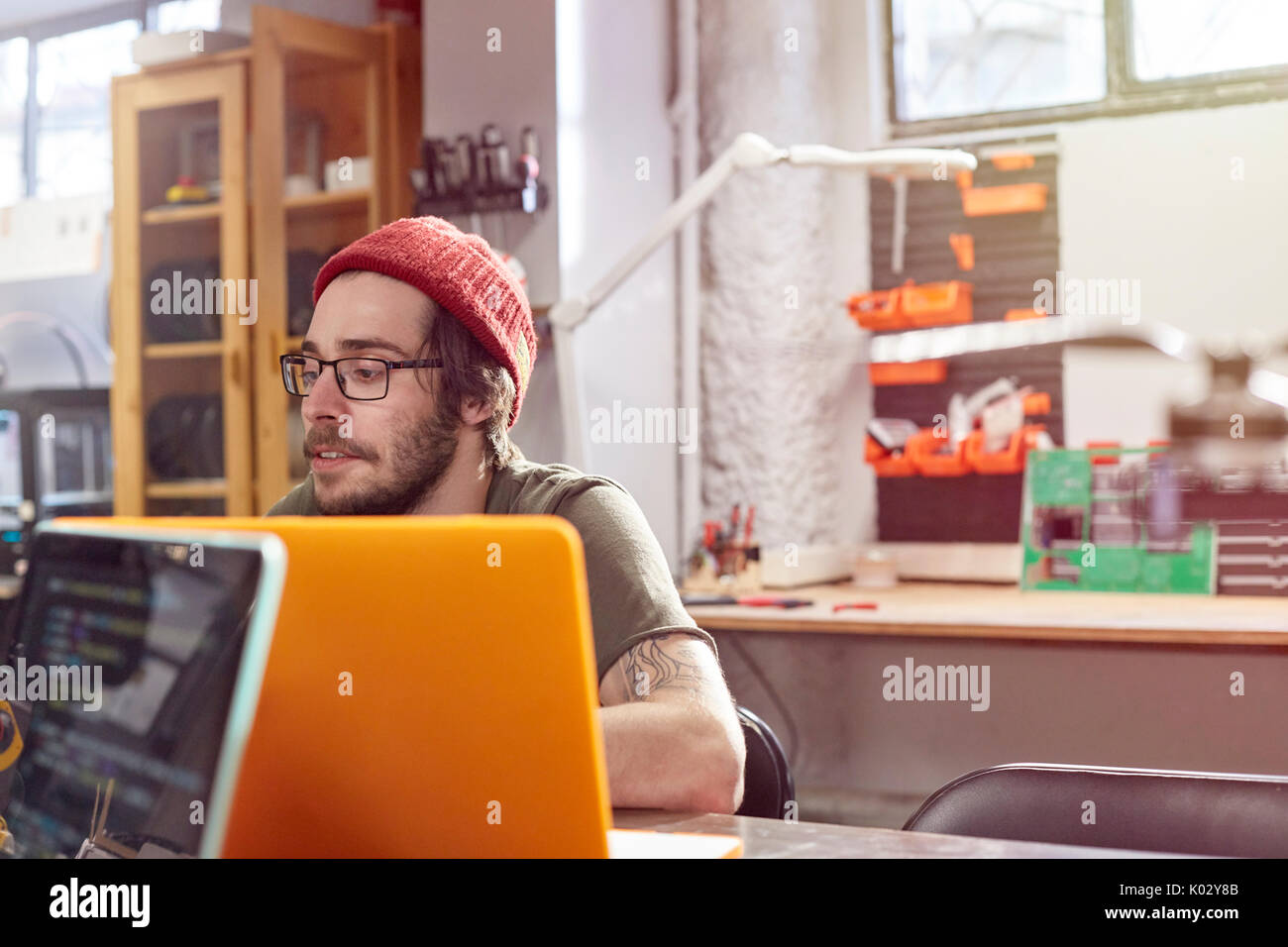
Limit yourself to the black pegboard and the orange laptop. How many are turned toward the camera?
1

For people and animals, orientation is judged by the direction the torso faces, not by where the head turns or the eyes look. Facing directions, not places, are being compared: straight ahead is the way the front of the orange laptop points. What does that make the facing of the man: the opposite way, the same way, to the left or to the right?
the opposite way

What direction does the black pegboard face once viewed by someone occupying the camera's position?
facing the viewer

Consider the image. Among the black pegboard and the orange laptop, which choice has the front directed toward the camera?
the black pegboard

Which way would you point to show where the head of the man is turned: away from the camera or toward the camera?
toward the camera

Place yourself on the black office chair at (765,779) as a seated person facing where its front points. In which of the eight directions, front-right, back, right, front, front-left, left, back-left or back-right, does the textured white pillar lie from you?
back-right

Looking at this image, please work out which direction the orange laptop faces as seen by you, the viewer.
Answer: facing away from the viewer and to the right of the viewer

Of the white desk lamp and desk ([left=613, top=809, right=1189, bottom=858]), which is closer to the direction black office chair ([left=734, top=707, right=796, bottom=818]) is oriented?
the desk

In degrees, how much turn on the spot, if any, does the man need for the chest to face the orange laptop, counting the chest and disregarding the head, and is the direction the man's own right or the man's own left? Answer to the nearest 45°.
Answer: approximately 45° to the man's own left

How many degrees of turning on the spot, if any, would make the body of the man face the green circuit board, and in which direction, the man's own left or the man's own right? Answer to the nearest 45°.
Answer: approximately 180°

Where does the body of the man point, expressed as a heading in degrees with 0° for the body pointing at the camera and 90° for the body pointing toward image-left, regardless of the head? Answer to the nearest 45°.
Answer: approximately 45°

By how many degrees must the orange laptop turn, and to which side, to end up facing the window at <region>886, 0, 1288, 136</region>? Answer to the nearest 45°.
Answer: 0° — it already faces it

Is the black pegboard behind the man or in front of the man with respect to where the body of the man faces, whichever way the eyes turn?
behind

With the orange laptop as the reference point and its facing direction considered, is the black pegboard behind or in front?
in front
